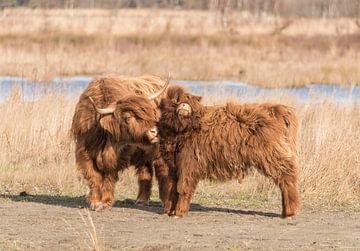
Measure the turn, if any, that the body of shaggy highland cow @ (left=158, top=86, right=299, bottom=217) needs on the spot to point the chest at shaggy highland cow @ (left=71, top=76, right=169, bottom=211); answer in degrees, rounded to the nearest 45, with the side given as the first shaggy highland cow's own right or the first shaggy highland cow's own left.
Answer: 0° — it already faces it

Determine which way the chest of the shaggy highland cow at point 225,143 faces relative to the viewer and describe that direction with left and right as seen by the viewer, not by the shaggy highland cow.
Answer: facing to the left of the viewer
